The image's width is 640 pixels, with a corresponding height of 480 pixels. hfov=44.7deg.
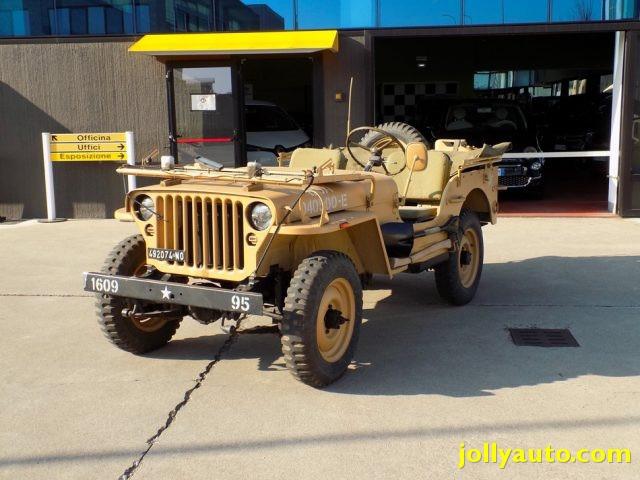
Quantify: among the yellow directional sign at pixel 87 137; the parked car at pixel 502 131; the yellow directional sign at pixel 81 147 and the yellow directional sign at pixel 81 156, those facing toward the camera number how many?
4

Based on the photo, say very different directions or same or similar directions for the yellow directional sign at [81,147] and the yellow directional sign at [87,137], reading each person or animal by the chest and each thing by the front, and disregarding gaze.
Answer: same or similar directions

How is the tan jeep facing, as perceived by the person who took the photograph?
facing the viewer and to the left of the viewer

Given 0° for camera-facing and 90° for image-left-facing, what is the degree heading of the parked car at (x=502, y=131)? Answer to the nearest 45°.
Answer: approximately 0°

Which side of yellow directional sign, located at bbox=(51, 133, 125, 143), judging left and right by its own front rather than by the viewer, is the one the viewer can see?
front

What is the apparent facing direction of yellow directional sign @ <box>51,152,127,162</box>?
toward the camera

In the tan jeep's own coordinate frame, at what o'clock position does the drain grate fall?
The drain grate is roughly at 7 o'clock from the tan jeep.

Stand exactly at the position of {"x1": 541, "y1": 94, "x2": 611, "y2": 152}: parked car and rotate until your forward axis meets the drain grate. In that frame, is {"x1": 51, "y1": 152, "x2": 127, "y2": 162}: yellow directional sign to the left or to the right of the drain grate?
right

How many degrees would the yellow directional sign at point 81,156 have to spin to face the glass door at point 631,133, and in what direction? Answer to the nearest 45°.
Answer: approximately 90° to its left

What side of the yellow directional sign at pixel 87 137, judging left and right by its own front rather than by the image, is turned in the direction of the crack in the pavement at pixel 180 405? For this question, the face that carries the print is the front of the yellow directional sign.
front

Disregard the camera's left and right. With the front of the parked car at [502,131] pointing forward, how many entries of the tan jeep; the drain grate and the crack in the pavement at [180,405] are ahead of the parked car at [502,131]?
3

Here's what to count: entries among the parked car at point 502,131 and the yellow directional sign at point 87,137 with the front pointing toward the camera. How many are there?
2

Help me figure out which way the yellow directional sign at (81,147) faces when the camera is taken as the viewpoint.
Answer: facing the viewer

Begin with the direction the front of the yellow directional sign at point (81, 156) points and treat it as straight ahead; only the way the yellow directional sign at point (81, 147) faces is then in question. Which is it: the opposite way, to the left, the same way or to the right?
the same way
